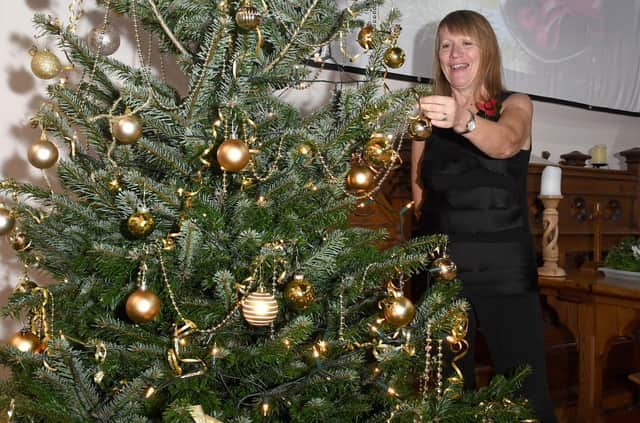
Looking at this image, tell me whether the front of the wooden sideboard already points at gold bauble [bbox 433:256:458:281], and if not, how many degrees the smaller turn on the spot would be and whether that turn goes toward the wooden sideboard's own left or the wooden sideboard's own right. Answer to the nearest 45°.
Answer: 0° — it already faces it

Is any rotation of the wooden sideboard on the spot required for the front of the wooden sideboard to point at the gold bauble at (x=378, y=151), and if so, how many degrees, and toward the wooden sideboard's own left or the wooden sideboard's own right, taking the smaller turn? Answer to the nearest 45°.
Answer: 0° — it already faces it

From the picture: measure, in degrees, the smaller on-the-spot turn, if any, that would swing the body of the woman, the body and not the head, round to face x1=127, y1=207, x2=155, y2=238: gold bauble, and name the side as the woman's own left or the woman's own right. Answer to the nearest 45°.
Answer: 0° — they already face it

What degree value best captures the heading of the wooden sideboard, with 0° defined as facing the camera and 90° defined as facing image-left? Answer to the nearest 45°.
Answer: approximately 0°

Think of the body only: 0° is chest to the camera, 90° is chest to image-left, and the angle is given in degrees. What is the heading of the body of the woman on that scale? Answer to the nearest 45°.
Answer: approximately 45°

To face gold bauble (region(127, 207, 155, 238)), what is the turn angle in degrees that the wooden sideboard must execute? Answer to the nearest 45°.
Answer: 0° — it already faces it
